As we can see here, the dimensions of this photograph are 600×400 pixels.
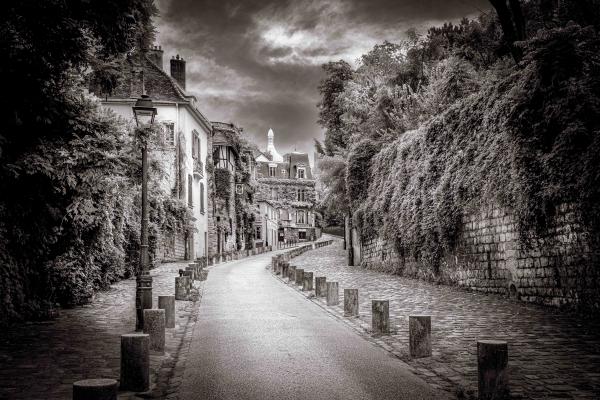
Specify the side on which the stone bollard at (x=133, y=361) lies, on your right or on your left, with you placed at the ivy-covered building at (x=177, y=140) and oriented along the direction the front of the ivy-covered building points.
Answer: on your right

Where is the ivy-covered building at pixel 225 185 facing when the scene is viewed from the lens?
facing the viewer and to the right of the viewer

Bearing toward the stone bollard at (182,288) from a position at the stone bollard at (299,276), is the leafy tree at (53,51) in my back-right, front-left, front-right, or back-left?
front-left

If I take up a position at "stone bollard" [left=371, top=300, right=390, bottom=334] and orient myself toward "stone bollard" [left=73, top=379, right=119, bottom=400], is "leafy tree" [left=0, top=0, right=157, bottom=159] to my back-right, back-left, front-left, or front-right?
front-right

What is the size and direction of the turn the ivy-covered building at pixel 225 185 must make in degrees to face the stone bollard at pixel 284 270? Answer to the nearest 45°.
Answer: approximately 45° to its right

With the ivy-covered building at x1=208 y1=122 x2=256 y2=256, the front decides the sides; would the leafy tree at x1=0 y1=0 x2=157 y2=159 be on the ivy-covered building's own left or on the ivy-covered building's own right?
on the ivy-covered building's own right

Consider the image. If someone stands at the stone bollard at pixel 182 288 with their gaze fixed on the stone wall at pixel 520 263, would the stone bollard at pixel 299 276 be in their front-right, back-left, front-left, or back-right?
front-left

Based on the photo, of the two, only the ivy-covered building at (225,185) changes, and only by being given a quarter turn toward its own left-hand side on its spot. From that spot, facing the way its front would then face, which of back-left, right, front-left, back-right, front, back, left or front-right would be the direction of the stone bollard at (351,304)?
back-right

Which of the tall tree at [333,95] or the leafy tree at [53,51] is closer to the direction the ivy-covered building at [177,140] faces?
the tall tree

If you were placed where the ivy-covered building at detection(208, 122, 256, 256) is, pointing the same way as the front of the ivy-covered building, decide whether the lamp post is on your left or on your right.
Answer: on your right

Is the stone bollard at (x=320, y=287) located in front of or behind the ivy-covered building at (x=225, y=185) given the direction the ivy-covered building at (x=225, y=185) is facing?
in front

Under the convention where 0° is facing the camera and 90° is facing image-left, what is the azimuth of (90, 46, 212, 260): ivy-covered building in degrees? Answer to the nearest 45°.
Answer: approximately 270°

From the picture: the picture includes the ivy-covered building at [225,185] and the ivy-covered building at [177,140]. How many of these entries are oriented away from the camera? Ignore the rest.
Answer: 0

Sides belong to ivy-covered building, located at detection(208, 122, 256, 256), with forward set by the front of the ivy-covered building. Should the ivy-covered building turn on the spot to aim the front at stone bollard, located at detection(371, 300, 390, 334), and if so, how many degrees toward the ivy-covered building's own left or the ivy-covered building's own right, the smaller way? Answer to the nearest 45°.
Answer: approximately 45° to the ivy-covered building's own right

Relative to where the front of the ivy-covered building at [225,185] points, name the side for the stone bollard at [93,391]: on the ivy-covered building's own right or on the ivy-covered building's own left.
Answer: on the ivy-covered building's own right

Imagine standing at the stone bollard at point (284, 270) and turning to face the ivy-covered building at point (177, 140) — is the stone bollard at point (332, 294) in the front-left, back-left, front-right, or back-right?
back-left
